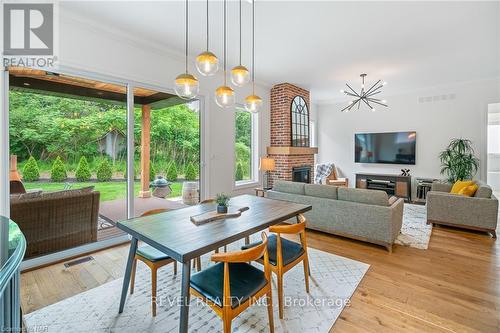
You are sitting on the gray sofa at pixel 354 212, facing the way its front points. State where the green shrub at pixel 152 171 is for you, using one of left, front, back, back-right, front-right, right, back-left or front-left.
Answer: back-left

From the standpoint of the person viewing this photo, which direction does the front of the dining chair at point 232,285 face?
facing away from the viewer and to the left of the viewer

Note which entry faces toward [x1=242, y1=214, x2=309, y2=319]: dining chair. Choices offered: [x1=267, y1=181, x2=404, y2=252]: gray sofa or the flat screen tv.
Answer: the flat screen tv

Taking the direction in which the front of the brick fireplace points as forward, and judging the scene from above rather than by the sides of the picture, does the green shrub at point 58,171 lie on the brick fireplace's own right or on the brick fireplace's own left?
on the brick fireplace's own right

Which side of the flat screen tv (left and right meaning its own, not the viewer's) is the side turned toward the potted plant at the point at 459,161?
left

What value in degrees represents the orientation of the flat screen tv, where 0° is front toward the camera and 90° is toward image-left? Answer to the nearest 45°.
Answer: approximately 0°

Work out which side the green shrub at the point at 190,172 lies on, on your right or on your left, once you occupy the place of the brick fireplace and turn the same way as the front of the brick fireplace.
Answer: on your right

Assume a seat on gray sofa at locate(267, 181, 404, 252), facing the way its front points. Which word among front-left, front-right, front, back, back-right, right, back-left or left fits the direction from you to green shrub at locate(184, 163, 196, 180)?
front-left

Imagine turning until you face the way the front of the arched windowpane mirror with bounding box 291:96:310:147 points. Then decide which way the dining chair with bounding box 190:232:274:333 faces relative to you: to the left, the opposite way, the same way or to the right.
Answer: the opposite way

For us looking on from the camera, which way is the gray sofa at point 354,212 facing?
facing away from the viewer and to the right of the viewer

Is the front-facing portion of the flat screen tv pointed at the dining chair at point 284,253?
yes

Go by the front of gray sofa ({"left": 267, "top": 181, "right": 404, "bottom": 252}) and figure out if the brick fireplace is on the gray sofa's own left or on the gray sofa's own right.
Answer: on the gray sofa's own left
